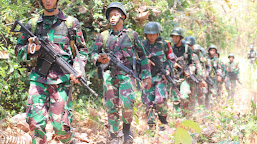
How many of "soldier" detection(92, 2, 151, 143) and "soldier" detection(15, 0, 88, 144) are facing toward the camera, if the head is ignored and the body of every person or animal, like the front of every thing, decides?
2

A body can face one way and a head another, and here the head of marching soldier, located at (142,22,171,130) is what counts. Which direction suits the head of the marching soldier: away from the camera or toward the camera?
toward the camera

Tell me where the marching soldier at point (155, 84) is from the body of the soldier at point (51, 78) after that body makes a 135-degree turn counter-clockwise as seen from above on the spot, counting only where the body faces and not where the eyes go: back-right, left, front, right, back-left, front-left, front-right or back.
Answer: front

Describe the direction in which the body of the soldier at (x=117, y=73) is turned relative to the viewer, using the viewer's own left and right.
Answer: facing the viewer

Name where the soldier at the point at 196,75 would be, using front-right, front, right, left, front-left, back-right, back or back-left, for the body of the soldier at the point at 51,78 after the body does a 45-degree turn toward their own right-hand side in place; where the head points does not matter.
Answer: back

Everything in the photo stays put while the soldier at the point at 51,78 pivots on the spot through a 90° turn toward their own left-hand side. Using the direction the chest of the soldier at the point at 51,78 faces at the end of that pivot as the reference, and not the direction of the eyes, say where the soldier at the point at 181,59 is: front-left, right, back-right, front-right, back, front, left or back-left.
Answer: front-left

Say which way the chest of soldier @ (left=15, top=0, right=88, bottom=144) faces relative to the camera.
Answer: toward the camera

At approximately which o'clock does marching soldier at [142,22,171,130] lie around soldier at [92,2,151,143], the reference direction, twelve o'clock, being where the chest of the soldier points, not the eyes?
The marching soldier is roughly at 7 o'clock from the soldier.

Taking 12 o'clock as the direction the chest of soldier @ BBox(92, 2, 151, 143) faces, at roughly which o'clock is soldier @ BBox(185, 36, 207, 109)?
soldier @ BBox(185, 36, 207, 109) is roughly at 7 o'clock from soldier @ BBox(92, 2, 151, 143).

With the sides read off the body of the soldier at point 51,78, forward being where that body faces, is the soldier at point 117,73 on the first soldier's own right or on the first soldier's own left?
on the first soldier's own left

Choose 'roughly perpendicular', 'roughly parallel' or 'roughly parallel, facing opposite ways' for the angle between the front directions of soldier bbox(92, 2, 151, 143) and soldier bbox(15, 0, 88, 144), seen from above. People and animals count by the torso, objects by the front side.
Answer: roughly parallel

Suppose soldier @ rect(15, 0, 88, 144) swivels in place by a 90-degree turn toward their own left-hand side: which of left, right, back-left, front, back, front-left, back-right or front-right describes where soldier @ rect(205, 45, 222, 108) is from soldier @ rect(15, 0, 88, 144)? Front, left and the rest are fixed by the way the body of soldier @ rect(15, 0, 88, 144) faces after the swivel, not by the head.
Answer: front-left
